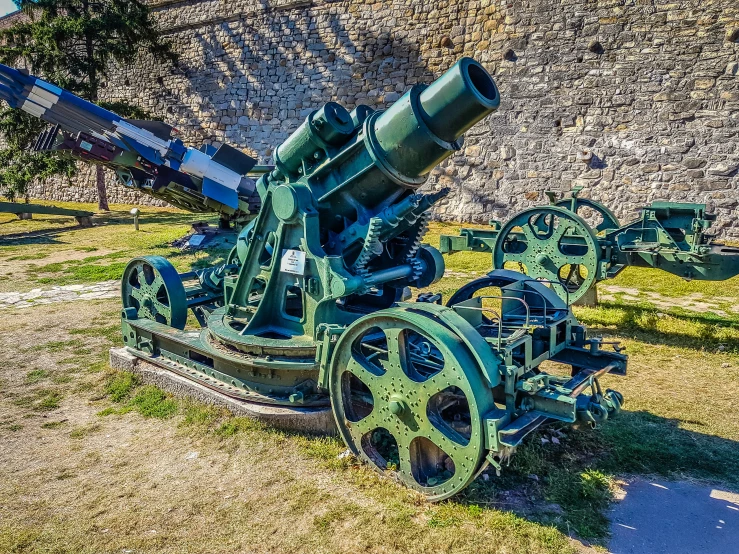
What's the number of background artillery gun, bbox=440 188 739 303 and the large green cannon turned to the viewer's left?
1

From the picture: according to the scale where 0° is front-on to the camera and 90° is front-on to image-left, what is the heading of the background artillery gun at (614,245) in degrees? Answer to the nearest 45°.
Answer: approximately 90°

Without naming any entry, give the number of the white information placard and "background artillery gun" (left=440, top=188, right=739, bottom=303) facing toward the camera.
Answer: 1

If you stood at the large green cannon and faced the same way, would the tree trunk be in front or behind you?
behind
